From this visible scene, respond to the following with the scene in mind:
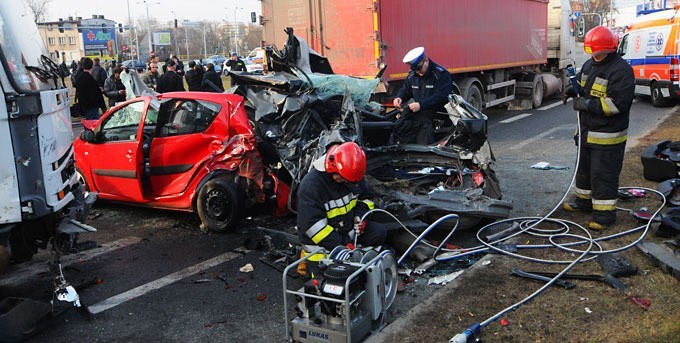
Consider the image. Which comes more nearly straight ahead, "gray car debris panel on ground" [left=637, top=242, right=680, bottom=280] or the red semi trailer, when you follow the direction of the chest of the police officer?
the gray car debris panel on ground

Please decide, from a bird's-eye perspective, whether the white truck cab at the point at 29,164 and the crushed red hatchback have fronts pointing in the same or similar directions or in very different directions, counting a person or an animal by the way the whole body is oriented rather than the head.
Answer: very different directions

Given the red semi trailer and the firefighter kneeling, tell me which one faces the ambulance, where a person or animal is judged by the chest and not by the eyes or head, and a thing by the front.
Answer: the red semi trailer

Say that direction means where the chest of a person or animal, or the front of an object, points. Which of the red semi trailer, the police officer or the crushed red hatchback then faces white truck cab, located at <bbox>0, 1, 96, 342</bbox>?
the police officer

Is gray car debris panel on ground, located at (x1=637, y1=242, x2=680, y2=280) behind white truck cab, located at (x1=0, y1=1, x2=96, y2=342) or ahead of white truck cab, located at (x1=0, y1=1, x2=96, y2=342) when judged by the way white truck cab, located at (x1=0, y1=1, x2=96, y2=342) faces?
ahead

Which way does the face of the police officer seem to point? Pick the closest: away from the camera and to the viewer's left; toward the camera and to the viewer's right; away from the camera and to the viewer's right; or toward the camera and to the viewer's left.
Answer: toward the camera and to the viewer's left

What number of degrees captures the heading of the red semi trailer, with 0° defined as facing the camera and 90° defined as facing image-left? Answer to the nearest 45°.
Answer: approximately 225°

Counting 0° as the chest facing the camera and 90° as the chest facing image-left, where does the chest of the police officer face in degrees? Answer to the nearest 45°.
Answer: approximately 45°

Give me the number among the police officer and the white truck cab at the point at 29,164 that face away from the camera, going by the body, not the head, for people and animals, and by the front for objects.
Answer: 0
